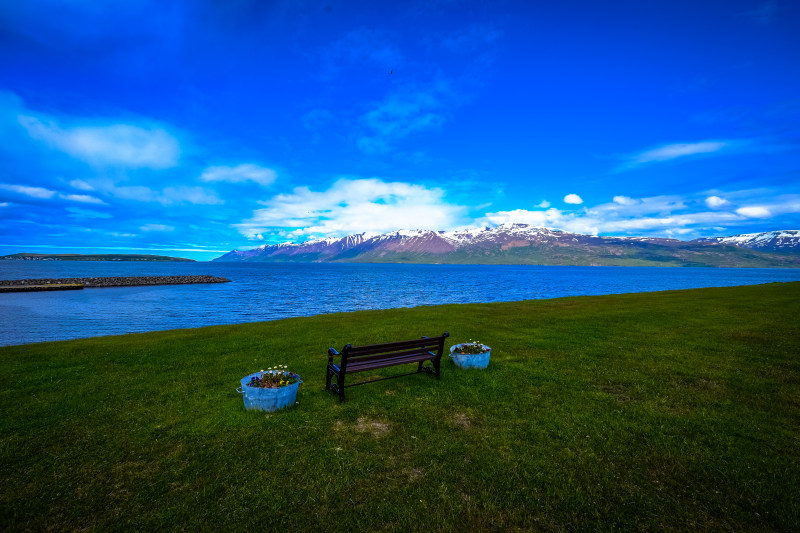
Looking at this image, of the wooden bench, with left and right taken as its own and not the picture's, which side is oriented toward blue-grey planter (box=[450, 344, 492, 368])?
right

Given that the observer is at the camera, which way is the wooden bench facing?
facing away from the viewer and to the left of the viewer

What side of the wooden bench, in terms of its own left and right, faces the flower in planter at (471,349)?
right

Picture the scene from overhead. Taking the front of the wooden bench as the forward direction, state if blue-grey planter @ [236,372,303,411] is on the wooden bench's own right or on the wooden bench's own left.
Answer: on the wooden bench's own left
